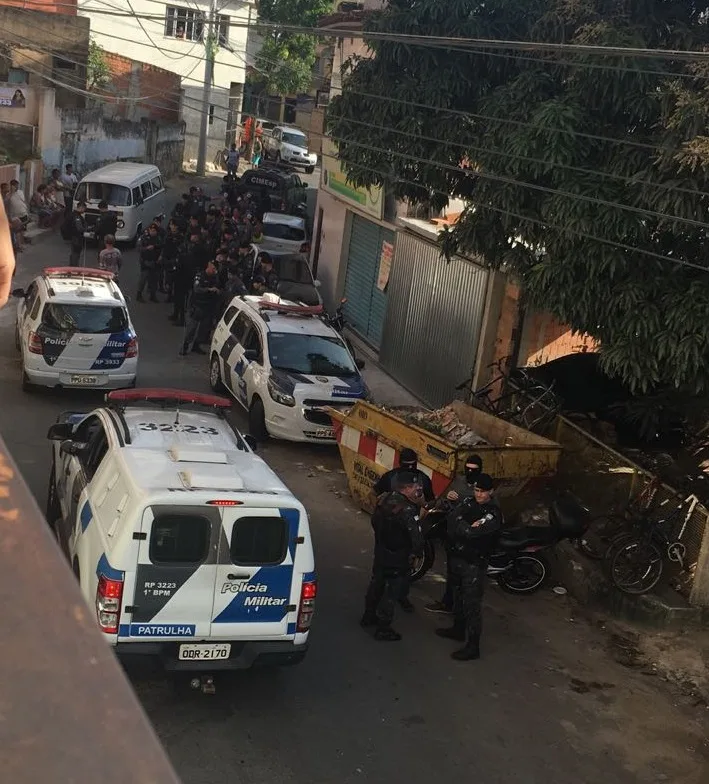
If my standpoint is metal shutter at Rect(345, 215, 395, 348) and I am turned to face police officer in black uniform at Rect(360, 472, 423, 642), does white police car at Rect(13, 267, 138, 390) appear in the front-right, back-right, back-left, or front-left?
front-right

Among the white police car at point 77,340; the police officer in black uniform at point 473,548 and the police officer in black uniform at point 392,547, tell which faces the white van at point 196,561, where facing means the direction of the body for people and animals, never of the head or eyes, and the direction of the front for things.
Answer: the police officer in black uniform at point 473,548

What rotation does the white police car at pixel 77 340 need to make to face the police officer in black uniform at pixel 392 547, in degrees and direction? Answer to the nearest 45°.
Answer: approximately 180°

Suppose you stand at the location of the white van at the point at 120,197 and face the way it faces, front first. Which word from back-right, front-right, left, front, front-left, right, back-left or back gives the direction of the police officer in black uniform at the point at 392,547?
front-left

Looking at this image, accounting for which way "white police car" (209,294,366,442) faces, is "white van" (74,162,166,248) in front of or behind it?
behind

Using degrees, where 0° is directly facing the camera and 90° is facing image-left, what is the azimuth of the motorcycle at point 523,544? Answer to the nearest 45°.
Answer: approximately 90°

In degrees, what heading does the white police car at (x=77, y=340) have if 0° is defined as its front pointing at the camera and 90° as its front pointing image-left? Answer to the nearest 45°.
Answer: approximately 180°

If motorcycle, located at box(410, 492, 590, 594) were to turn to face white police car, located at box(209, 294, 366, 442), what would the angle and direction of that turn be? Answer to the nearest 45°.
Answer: approximately 45° to its right

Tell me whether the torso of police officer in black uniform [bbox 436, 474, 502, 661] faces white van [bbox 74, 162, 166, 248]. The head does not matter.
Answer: no

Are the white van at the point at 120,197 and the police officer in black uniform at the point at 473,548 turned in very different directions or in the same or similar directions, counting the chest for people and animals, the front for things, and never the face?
same or similar directions

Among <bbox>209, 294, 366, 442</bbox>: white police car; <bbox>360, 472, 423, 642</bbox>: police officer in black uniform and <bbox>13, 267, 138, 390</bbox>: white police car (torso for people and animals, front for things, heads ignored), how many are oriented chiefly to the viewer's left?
0

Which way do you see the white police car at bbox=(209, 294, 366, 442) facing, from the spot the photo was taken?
facing the viewer and to the right of the viewer

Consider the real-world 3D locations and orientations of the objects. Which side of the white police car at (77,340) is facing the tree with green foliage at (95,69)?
front
